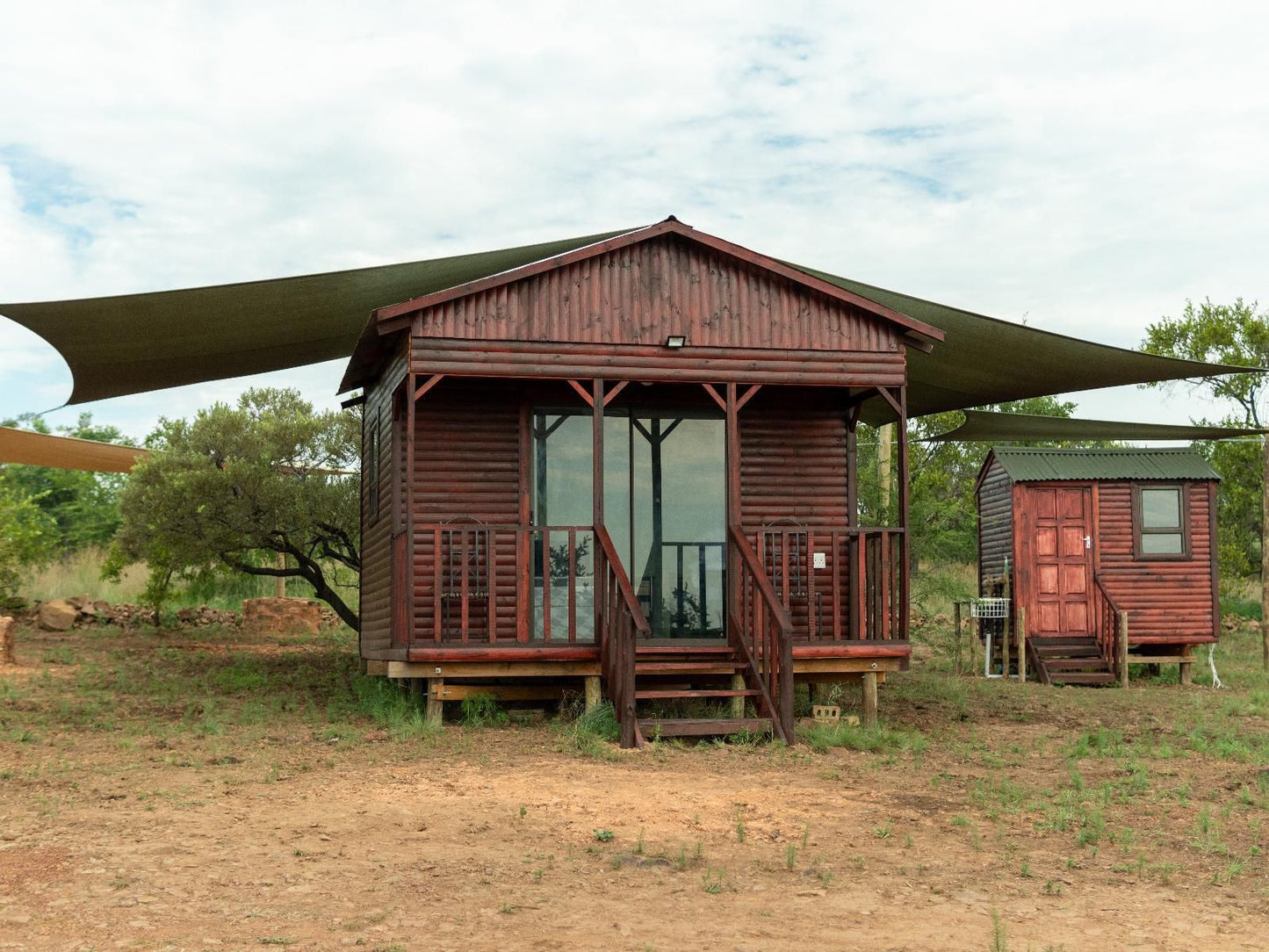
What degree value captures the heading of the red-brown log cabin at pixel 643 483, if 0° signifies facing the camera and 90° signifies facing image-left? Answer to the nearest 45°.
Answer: approximately 0°

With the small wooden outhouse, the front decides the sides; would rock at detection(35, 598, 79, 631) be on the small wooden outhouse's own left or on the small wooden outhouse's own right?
on the small wooden outhouse's own right

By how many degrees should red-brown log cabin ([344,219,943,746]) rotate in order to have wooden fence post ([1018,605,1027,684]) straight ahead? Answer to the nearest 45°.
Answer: approximately 135° to its left

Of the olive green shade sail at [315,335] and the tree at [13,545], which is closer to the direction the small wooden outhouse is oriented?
the olive green shade sail

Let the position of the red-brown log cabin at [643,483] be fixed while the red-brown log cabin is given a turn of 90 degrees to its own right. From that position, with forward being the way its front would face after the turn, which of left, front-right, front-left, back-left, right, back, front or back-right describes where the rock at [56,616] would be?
front-right

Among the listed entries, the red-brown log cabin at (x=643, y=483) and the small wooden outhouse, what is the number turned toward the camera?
2

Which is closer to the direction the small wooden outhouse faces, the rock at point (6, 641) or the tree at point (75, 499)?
the rock

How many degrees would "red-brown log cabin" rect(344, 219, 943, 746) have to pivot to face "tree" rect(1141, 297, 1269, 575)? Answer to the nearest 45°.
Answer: approximately 135° to its left

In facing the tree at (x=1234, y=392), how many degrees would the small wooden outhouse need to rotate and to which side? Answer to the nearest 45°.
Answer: approximately 180°

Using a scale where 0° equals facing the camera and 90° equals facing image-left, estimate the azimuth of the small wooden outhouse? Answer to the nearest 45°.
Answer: approximately 0°

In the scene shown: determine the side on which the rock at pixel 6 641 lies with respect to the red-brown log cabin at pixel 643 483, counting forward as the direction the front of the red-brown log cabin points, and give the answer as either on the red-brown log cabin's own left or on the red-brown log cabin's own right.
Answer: on the red-brown log cabin's own right

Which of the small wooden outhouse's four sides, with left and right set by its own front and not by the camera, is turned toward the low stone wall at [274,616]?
right
